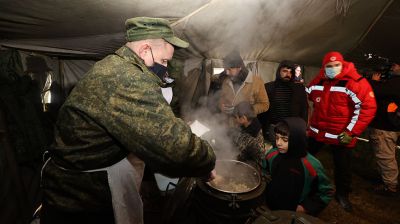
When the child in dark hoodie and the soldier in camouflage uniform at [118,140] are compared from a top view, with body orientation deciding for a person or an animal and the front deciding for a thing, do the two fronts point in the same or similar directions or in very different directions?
very different directions

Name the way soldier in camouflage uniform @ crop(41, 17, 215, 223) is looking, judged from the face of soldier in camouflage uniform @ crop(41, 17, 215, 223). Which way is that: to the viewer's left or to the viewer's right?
to the viewer's right

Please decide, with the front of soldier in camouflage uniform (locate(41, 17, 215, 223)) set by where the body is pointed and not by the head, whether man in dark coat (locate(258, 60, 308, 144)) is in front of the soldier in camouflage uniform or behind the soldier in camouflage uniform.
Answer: in front

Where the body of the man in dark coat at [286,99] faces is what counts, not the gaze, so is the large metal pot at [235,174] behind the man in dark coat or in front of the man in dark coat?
in front

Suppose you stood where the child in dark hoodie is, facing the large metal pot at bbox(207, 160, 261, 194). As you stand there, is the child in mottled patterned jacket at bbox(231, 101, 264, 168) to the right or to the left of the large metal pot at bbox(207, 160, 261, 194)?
right

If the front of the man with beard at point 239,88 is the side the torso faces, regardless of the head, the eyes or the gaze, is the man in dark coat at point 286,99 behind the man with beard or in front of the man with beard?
behind

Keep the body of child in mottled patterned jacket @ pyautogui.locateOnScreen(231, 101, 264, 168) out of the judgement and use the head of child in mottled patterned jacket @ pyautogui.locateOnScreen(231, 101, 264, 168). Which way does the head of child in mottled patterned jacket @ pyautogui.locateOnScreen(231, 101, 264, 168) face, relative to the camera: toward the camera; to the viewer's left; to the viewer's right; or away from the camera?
to the viewer's left

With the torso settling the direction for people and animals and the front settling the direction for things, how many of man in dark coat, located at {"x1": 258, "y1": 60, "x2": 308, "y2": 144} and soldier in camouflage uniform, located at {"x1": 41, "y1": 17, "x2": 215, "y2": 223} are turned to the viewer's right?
1

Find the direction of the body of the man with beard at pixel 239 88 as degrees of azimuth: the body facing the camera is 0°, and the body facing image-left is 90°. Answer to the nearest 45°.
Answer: approximately 45°

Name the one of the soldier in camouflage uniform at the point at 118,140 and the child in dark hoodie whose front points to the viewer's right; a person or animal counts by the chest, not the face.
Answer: the soldier in camouflage uniform

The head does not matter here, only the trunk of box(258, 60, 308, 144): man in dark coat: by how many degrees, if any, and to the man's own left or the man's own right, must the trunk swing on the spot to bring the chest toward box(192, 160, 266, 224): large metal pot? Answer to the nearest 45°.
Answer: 0° — they already face it

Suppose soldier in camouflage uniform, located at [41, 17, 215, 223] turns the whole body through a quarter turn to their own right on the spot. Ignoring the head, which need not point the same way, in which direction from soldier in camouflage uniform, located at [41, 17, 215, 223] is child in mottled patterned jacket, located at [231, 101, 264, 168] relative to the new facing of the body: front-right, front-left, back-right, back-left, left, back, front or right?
back-left

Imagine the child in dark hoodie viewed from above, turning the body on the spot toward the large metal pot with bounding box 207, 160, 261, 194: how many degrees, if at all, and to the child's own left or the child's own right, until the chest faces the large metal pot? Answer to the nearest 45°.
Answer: approximately 45° to the child's own right

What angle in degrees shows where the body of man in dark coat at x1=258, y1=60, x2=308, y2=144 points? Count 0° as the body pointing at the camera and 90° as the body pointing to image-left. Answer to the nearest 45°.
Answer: approximately 0°

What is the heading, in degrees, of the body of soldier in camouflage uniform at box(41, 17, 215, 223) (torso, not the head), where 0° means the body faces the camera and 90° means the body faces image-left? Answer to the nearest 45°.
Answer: approximately 270°
